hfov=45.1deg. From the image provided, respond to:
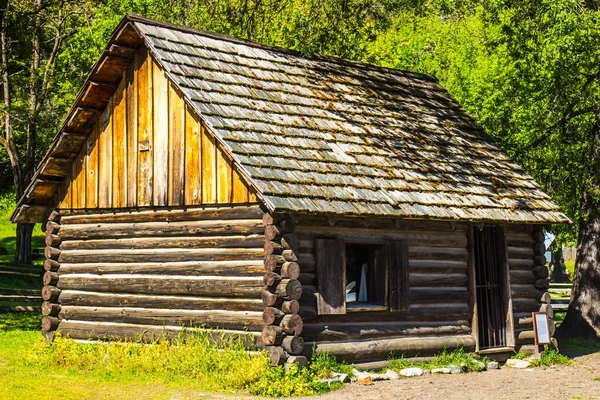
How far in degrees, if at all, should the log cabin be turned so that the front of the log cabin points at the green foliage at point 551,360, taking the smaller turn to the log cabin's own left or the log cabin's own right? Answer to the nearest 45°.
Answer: approximately 45° to the log cabin's own left

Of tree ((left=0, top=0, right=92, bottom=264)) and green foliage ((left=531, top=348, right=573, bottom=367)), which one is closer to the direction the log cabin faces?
the green foliage

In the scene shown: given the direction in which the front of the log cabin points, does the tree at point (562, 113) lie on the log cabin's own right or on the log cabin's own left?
on the log cabin's own left

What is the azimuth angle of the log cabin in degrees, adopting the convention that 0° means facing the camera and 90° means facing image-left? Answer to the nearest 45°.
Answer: approximately 315°

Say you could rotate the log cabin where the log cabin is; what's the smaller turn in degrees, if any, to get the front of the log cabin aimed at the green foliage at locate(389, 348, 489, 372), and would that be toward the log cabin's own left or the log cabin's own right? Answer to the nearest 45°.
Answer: approximately 45° to the log cabin's own left

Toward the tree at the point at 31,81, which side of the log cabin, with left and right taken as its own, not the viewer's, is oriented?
back
